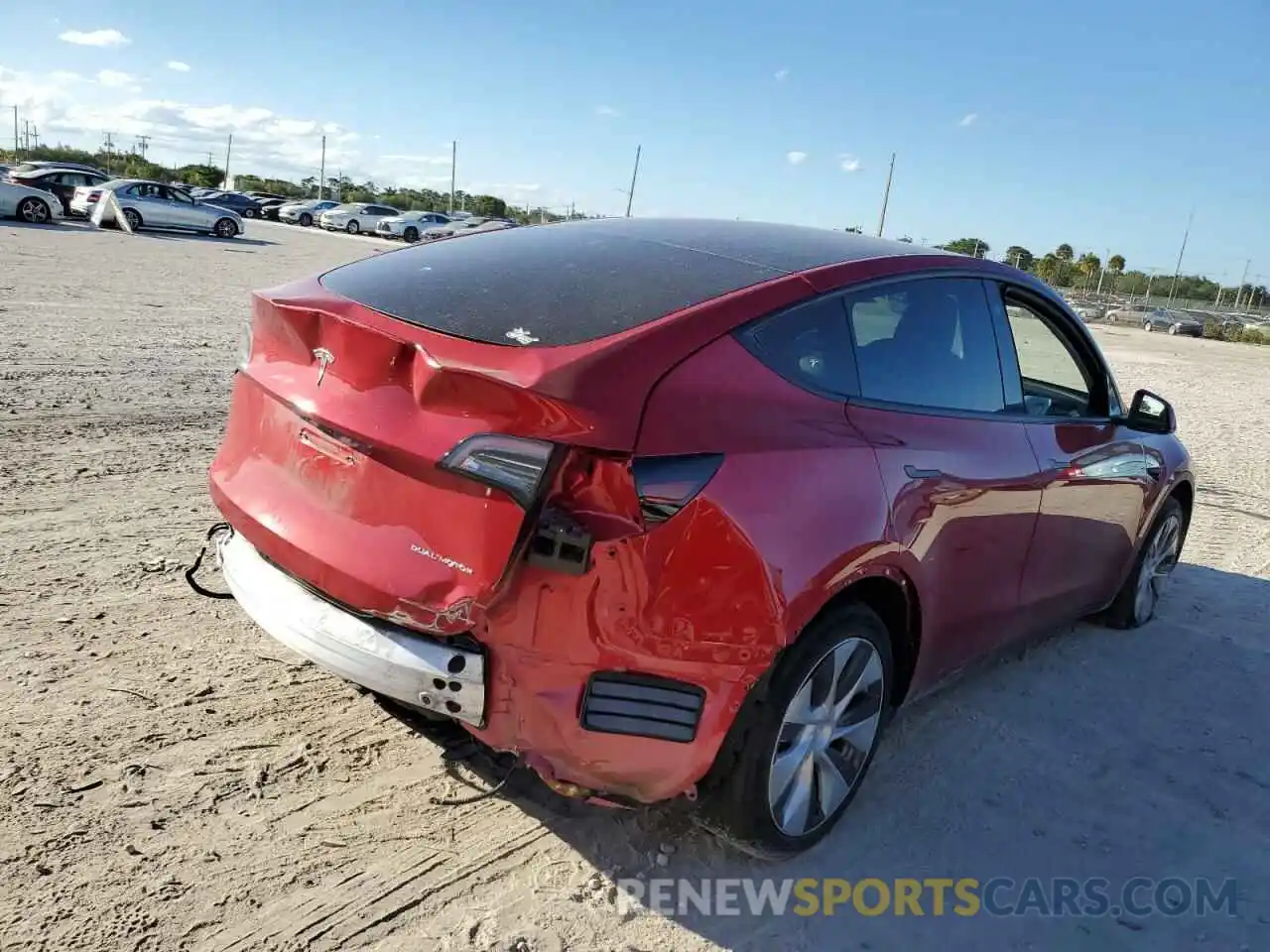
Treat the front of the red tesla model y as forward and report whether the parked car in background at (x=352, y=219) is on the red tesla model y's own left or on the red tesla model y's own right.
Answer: on the red tesla model y's own left

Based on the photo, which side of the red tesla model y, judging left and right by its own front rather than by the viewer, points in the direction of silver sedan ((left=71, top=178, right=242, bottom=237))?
left

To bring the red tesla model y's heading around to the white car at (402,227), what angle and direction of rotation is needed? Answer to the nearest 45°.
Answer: approximately 45° to its left

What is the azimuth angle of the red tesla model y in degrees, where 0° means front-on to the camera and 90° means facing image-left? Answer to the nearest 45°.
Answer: approximately 225°
